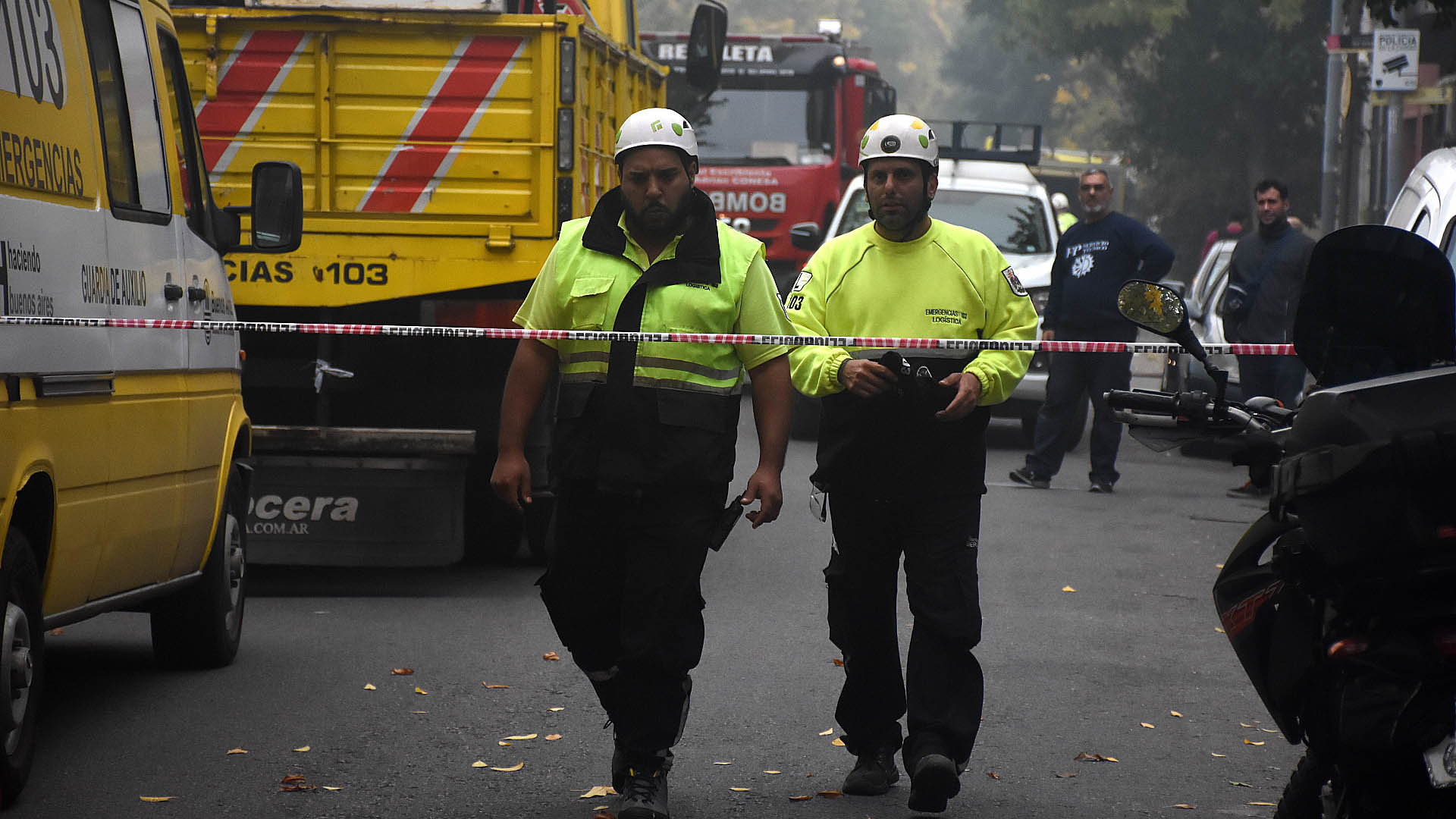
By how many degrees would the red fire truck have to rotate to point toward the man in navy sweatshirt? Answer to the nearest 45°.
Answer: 0° — it already faces them

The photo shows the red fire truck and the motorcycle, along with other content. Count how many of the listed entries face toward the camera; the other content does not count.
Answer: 1

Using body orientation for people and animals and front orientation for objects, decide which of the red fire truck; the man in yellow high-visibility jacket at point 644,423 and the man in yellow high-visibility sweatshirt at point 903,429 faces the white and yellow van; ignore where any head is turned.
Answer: the red fire truck

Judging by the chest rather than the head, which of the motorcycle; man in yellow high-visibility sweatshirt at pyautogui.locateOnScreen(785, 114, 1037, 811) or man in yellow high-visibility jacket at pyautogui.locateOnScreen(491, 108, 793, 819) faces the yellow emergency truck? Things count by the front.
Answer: the motorcycle

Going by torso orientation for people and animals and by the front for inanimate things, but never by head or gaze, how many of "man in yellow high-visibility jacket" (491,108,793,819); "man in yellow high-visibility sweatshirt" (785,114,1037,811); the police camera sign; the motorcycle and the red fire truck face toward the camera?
4

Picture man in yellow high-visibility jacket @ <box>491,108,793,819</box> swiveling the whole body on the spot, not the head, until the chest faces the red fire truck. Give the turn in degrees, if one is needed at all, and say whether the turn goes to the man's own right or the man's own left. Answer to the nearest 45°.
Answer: approximately 180°
